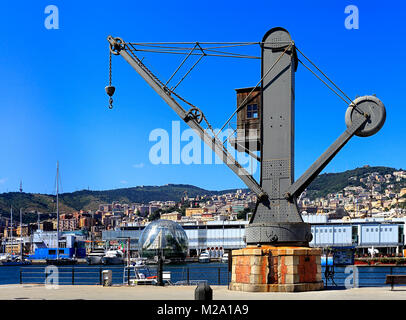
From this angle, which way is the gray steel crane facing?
to the viewer's left
